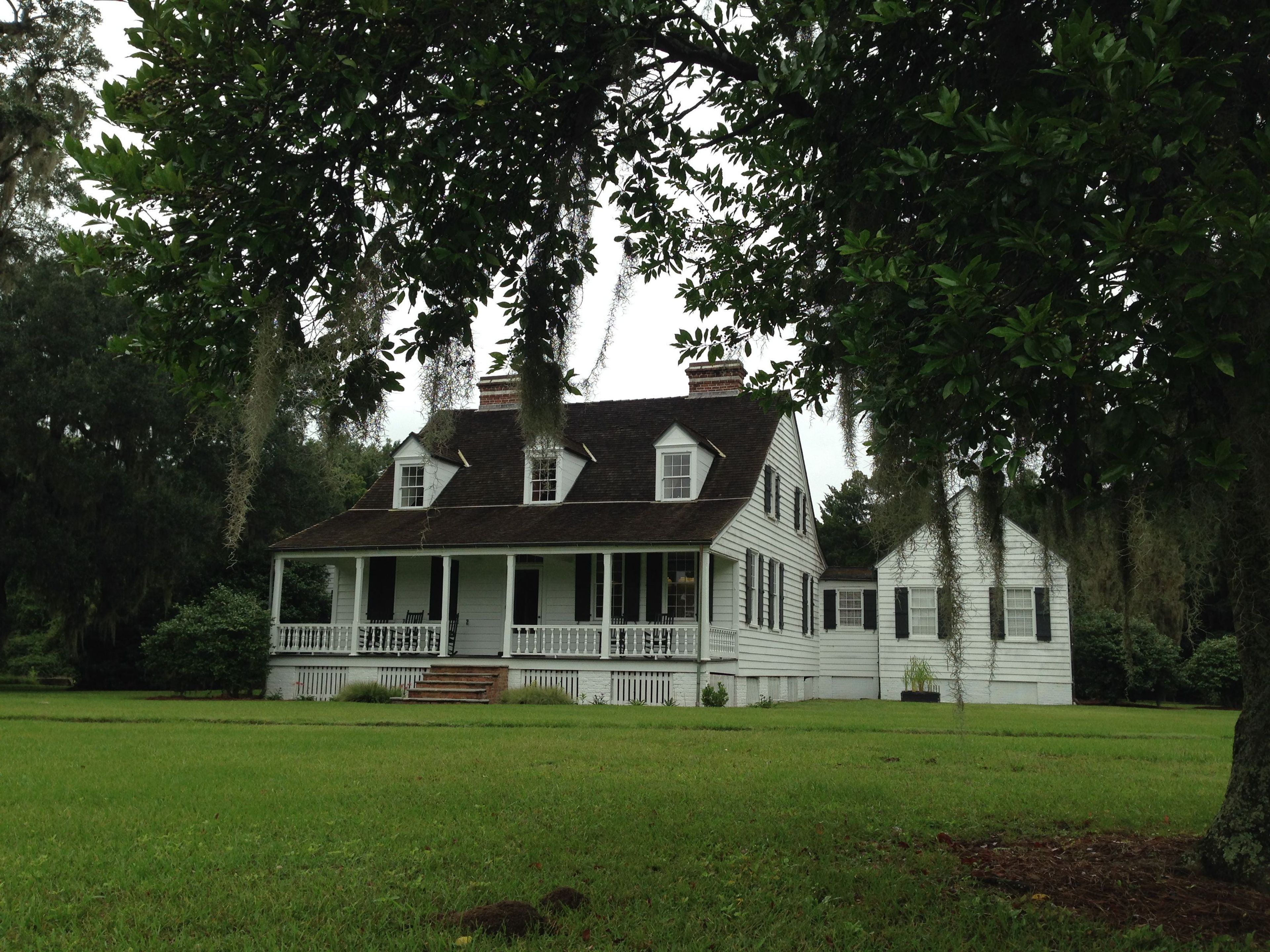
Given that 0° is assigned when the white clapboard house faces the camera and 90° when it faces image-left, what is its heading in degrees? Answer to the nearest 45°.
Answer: approximately 45°

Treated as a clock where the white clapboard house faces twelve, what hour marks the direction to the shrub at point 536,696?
The shrub is roughly at 11 o'clock from the white clapboard house.

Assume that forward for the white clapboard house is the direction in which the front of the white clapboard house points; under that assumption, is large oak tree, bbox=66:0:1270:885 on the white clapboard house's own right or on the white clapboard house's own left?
on the white clapboard house's own left

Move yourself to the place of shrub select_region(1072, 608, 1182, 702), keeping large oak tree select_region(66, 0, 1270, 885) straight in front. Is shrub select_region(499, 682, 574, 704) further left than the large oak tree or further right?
right

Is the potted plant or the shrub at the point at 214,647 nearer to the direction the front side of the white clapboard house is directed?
the shrub

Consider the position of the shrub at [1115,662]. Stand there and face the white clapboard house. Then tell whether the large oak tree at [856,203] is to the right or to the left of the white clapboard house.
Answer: left
